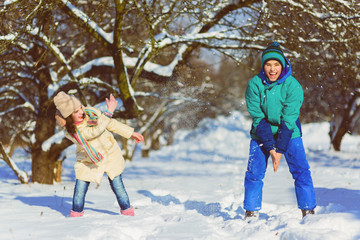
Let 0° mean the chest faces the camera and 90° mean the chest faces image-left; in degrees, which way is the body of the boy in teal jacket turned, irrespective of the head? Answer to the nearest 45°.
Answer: approximately 0°
